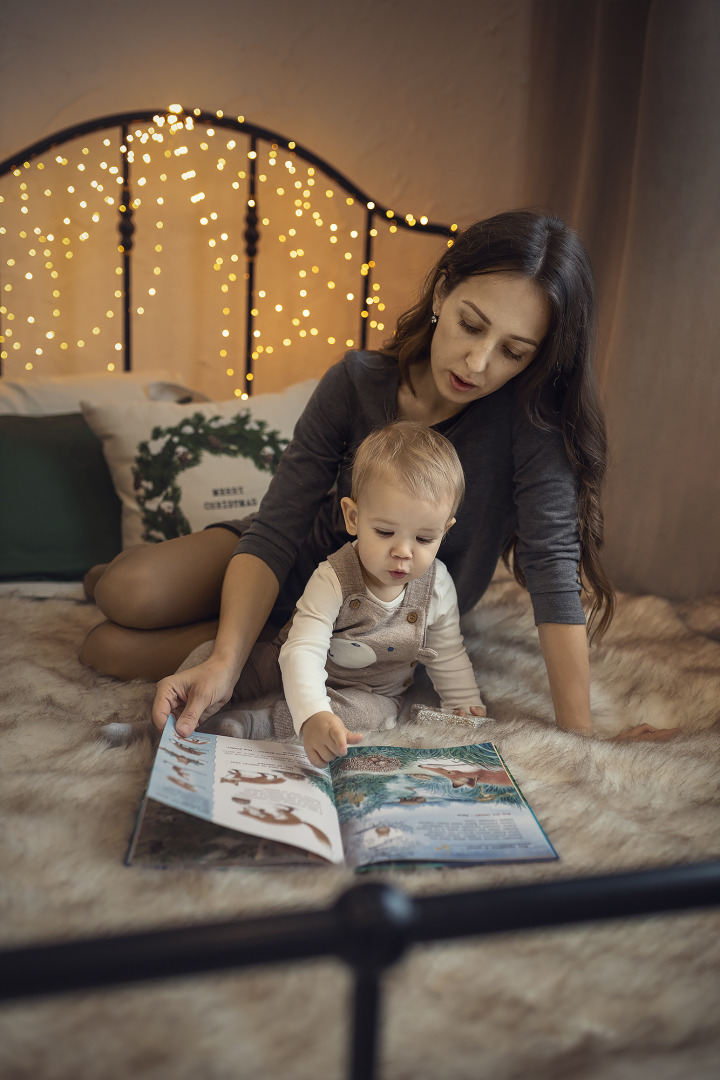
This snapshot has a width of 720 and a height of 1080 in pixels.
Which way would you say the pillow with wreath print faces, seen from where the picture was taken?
facing the viewer

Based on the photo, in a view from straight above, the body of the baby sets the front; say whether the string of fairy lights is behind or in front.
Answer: behind

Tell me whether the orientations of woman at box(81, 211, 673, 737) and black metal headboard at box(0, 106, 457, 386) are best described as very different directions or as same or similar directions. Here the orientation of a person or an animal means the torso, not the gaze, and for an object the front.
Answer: same or similar directions

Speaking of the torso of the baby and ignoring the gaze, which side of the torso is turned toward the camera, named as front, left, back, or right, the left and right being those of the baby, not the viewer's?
front

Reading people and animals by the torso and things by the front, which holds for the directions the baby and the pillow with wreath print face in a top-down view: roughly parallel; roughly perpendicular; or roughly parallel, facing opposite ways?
roughly parallel

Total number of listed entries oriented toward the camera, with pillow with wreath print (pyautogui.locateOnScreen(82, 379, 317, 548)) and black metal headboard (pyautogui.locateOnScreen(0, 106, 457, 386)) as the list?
2

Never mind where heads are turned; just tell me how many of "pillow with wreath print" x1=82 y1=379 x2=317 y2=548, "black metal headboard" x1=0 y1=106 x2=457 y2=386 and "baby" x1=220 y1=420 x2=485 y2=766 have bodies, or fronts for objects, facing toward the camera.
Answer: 3

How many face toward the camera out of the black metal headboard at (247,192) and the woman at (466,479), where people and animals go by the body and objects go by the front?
2
